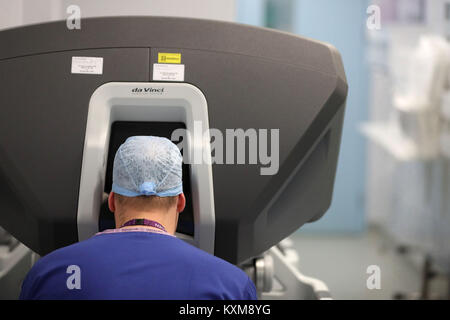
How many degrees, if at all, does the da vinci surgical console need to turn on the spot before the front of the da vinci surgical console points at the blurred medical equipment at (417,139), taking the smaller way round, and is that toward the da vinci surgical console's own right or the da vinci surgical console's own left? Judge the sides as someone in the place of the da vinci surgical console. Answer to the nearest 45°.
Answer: approximately 135° to the da vinci surgical console's own left

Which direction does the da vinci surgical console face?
toward the camera

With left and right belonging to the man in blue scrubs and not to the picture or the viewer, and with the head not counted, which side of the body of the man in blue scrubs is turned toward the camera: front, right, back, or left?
back

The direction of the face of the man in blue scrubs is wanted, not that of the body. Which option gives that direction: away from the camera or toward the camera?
away from the camera

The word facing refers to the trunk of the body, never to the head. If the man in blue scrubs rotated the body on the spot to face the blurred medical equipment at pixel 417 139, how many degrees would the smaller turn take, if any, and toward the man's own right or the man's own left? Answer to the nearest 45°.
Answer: approximately 45° to the man's own right
